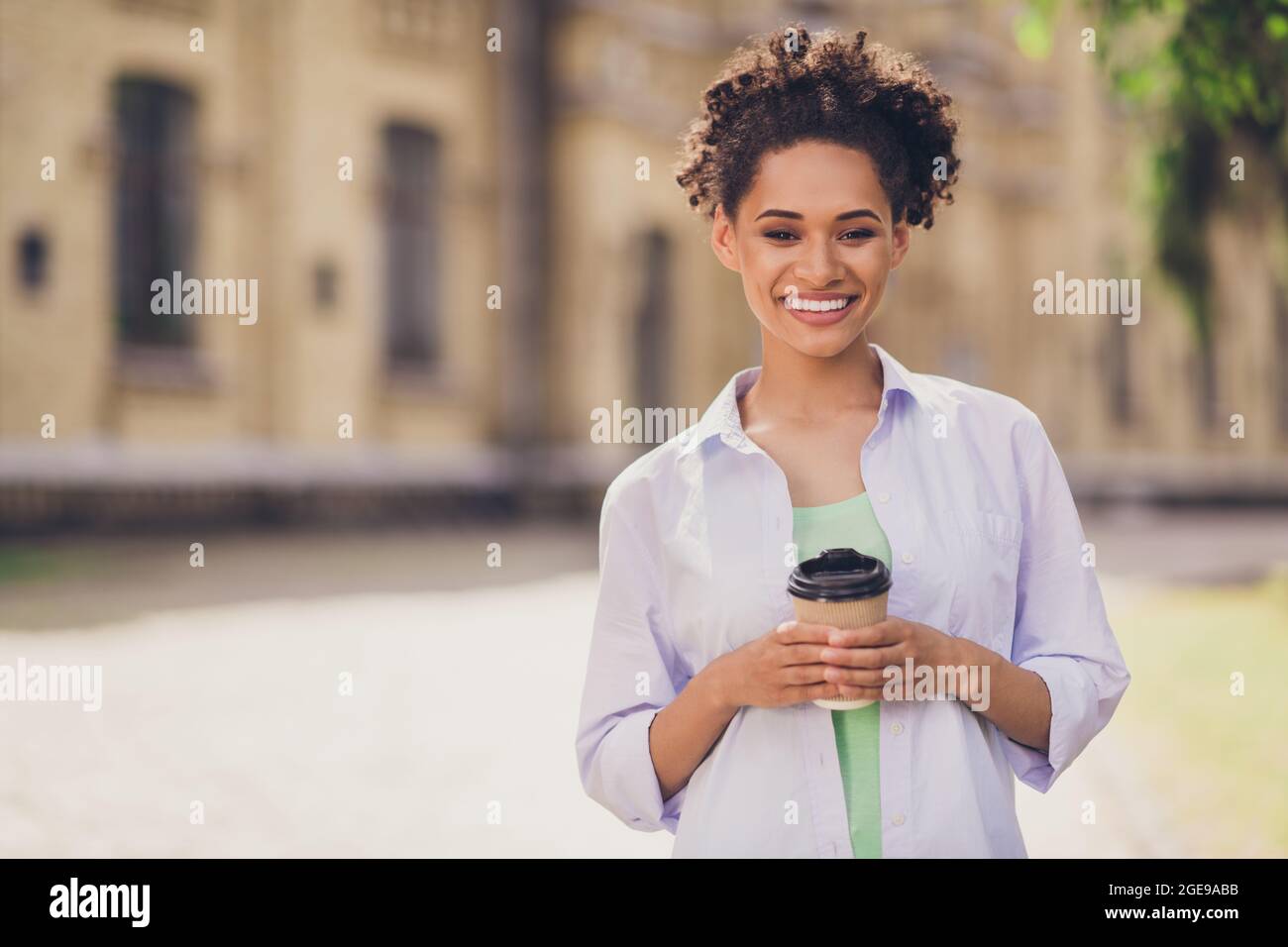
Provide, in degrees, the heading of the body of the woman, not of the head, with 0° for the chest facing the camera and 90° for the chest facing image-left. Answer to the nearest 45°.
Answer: approximately 0°

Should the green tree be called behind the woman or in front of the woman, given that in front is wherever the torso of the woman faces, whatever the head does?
behind
